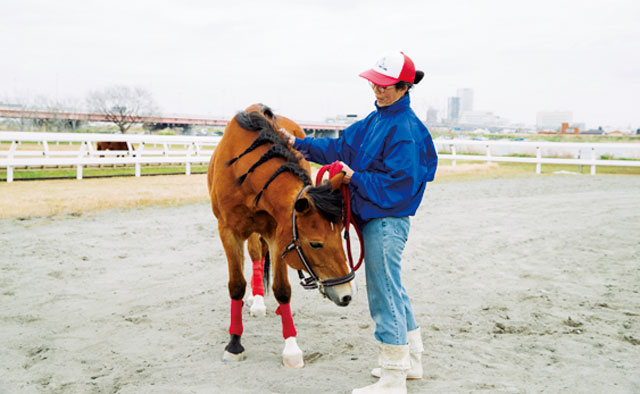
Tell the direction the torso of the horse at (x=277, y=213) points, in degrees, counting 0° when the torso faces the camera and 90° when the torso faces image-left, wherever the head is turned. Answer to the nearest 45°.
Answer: approximately 0°

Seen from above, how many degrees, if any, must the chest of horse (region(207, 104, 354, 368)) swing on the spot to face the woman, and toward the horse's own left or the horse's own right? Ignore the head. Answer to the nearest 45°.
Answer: approximately 45° to the horse's own left
